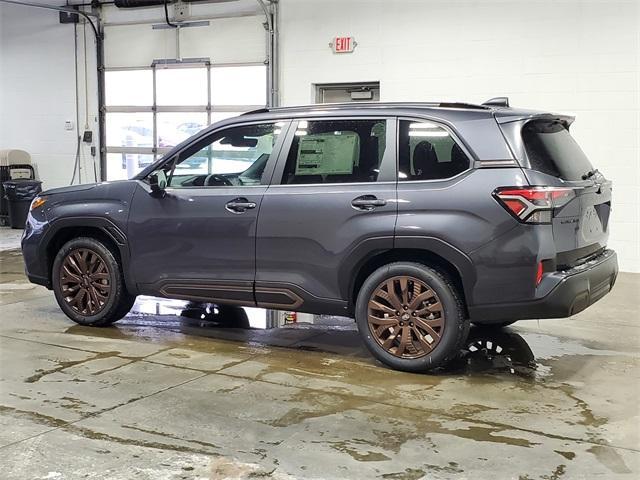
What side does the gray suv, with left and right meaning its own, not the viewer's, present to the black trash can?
front

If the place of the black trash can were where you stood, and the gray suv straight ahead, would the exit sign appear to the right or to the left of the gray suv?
left

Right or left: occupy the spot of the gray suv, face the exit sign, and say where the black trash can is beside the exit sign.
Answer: left

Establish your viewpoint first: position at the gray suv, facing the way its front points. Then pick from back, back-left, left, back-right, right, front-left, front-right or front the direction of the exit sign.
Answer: front-right

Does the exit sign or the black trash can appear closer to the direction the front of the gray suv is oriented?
the black trash can

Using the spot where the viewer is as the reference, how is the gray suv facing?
facing away from the viewer and to the left of the viewer
